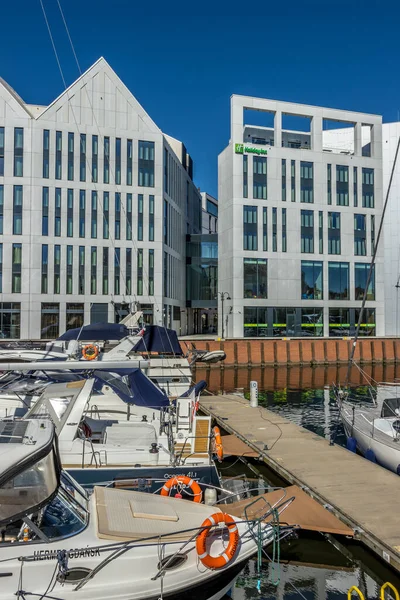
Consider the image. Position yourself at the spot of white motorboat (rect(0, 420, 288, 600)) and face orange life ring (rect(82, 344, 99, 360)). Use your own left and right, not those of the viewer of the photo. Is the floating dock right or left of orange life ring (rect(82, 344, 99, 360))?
right

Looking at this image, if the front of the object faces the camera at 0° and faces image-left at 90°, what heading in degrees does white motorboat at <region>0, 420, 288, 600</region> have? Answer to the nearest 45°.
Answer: approximately 270°

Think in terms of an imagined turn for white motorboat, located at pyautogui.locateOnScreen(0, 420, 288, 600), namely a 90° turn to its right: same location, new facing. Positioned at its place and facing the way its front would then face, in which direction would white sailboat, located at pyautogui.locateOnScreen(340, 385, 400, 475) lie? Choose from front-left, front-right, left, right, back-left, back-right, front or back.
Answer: back-left

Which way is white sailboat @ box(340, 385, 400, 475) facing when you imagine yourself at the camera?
facing away from the viewer and to the left of the viewer

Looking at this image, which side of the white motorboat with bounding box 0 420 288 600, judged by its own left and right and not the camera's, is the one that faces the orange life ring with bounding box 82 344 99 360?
left

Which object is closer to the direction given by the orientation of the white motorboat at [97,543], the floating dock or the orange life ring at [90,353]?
the floating dock
